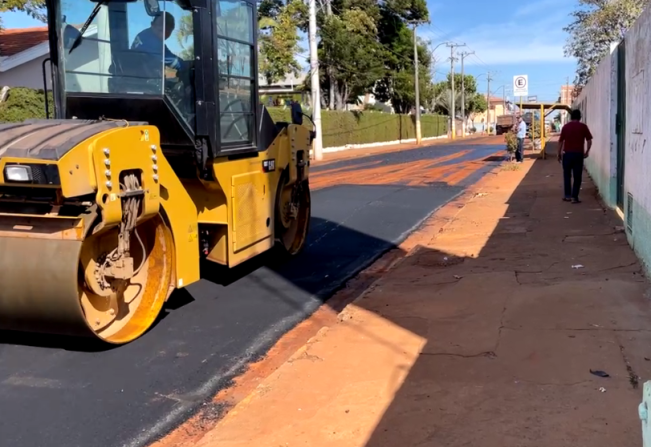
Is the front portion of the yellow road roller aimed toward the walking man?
no

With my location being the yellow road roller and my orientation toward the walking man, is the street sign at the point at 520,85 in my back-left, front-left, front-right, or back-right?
front-left

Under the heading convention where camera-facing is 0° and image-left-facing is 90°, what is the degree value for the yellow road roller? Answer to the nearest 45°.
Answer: approximately 45°

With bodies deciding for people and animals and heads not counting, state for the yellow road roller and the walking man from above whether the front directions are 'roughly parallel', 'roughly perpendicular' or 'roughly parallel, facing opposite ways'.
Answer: roughly parallel, facing opposite ways

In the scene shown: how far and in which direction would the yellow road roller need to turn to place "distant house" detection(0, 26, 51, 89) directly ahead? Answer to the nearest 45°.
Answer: approximately 135° to its right

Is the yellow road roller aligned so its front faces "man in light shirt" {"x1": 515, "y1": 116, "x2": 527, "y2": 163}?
no

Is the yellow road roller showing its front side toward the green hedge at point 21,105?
no
